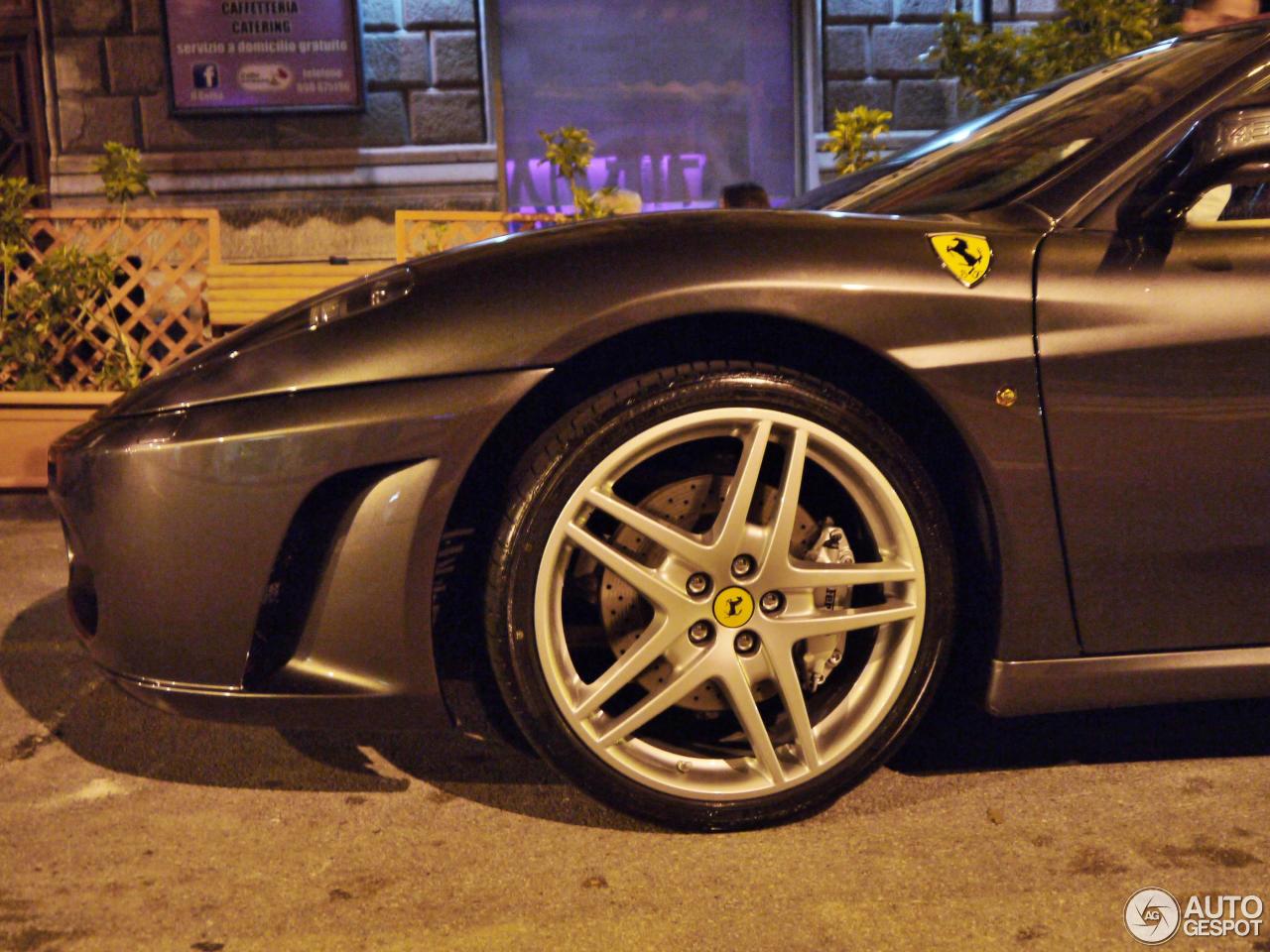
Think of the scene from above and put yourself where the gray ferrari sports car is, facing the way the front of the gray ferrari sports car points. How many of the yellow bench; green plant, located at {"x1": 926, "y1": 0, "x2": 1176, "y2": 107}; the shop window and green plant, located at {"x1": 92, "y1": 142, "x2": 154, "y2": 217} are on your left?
0

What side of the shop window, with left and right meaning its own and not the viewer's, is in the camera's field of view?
front

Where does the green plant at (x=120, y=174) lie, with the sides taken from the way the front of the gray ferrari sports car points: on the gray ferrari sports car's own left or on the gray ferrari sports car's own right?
on the gray ferrari sports car's own right

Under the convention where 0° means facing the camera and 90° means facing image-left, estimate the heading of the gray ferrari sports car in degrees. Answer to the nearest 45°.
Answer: approximately 90°

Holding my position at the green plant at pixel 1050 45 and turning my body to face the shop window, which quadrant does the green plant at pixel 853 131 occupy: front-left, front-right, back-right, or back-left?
front-left

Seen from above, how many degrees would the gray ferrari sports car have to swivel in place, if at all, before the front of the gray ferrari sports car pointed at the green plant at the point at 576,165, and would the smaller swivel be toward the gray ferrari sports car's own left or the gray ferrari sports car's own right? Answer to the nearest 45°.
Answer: approximately 90° to the gray ferrari sports car's own right

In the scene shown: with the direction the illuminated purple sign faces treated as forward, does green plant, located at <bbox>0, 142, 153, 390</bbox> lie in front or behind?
in front

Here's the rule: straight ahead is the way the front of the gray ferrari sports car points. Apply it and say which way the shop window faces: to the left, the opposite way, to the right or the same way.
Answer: to the left
